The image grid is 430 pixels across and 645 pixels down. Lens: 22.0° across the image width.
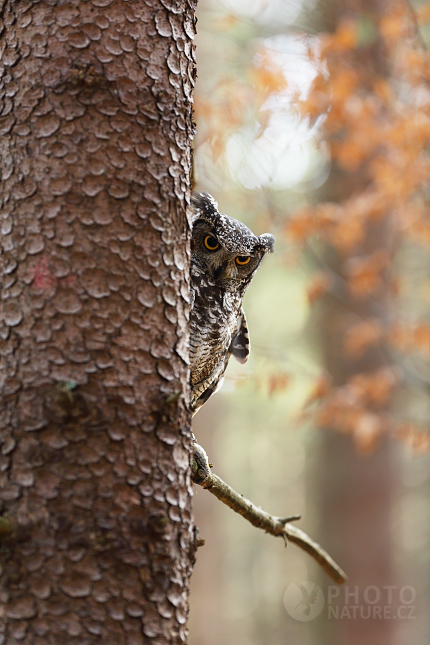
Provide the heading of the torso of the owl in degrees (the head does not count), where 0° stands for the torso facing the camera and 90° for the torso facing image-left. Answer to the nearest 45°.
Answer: approximately 0°

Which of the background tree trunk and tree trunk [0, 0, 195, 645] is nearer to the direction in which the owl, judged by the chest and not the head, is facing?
the tree trunk

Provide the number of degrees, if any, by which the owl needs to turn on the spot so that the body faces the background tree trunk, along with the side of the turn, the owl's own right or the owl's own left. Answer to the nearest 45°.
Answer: approximately 180°
